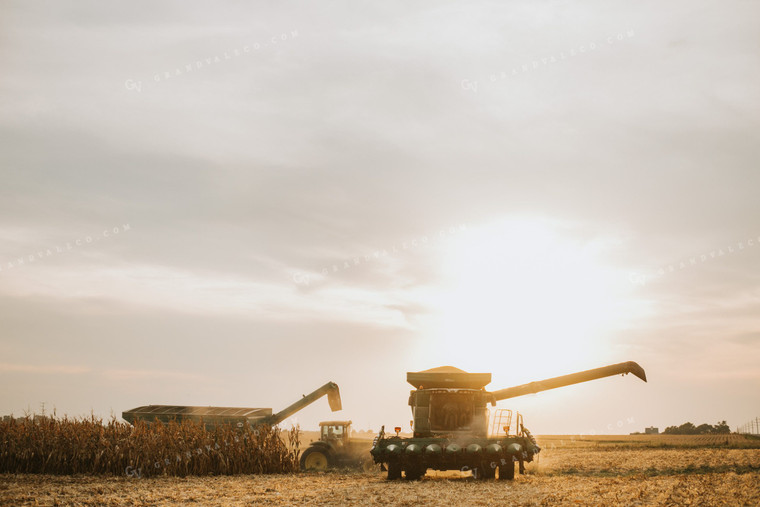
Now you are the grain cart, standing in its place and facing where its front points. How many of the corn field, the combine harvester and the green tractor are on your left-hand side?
0

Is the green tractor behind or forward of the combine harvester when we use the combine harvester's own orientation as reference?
behind

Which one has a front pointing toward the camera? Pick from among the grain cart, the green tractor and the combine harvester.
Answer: the combine harvester

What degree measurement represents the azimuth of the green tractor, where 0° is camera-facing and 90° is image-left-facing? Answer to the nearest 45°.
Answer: approximately 270°

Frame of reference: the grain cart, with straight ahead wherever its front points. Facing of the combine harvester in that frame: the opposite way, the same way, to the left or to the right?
to the right

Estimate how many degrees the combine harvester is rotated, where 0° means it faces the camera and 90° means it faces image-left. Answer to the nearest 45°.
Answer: approximately 0°

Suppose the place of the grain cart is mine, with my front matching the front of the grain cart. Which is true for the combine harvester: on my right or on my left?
on my right

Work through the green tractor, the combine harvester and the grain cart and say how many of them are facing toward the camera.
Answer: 1

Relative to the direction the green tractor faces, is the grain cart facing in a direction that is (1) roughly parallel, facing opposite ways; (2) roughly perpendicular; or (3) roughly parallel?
roughly parallel

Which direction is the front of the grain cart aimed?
to the viewer's right

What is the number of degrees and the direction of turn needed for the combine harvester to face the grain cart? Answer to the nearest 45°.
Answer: approximately 135° to its right

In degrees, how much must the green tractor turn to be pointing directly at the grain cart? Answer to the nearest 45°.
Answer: approximately 135° to its left

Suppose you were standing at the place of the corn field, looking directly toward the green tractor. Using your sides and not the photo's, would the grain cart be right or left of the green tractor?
left
